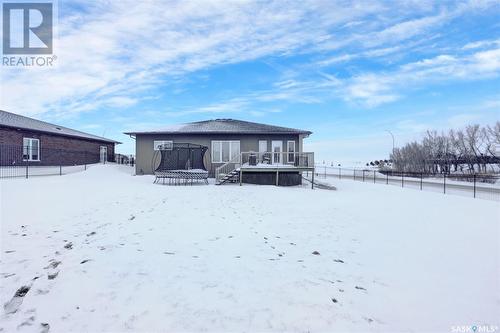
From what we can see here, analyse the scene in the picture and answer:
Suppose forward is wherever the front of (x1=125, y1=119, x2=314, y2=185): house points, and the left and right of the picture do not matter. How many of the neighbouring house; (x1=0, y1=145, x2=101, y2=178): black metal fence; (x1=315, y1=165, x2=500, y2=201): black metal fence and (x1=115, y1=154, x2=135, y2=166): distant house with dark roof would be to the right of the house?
1

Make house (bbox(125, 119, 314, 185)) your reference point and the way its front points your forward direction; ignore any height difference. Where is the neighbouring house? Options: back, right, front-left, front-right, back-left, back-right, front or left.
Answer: left

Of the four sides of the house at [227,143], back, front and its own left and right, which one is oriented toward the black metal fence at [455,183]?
right

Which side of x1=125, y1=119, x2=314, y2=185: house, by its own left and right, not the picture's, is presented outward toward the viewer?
back

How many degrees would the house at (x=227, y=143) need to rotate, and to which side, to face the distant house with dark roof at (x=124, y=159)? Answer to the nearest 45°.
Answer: approximately 45° to its left

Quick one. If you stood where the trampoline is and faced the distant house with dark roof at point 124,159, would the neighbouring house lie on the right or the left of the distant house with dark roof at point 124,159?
left

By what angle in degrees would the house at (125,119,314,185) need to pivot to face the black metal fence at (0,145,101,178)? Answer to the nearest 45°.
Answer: approximately 90° to its left

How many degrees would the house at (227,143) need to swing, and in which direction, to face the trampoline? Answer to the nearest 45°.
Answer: approximately 135° to its left
